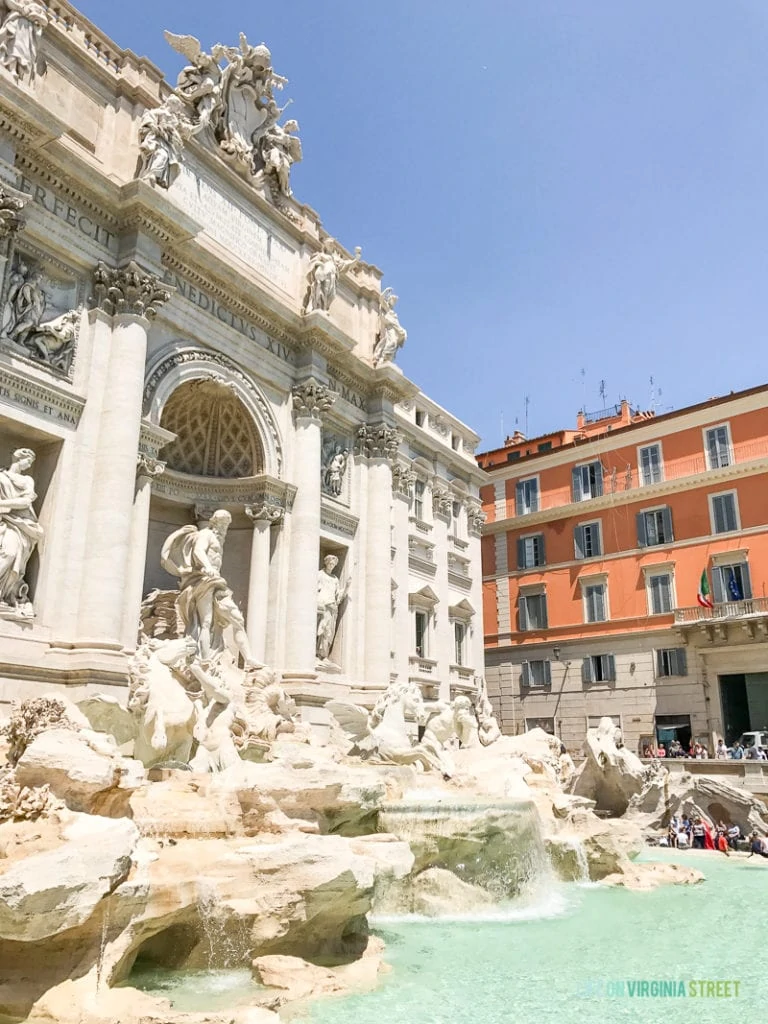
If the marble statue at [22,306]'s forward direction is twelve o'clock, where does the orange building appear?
The orange building is roughly at 10 o'clock from the marble statue.

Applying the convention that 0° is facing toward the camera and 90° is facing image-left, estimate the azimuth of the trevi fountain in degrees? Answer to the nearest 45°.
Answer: approximately 315°

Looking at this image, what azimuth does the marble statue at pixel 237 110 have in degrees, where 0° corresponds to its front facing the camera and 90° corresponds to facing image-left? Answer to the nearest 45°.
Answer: approximately 315°

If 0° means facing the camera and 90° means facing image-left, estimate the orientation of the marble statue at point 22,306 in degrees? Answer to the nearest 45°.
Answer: approximately 315°

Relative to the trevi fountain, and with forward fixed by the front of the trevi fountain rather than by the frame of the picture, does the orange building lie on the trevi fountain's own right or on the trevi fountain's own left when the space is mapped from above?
on the trevi fountain's own left

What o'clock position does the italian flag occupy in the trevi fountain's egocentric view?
The italian flag is roughly at 9 o'clock from the trevi fountain.
